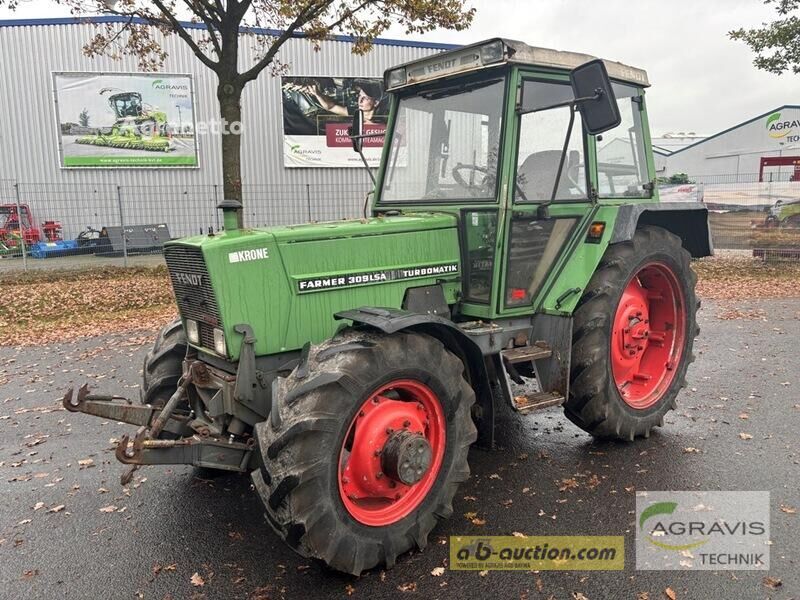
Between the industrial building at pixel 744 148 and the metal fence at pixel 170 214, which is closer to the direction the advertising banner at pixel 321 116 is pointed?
the metal fence

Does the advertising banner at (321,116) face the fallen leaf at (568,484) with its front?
yes

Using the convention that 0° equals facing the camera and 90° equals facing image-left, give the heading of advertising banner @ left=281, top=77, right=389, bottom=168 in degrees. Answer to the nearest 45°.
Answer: approximately 0°

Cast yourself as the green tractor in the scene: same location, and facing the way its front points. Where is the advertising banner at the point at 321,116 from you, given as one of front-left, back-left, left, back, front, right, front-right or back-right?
back-right

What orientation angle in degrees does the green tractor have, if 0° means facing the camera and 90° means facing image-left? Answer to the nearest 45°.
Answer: approximately 45°

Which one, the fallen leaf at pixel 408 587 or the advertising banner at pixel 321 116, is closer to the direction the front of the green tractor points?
the fallen leaf

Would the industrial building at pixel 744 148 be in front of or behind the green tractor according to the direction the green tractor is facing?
behind

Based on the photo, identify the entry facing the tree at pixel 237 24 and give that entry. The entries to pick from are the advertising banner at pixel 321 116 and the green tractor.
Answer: the advertising banner
